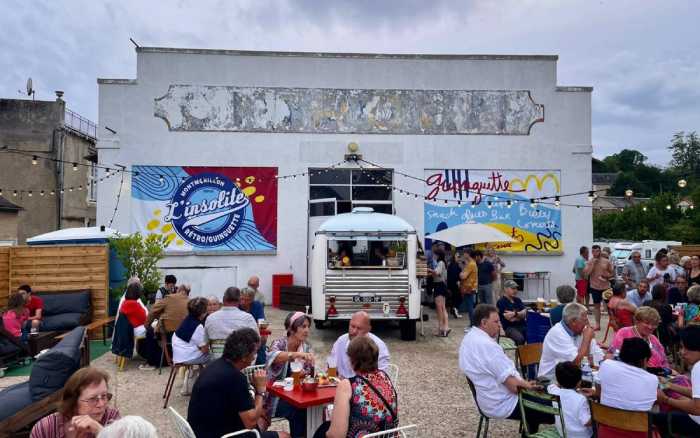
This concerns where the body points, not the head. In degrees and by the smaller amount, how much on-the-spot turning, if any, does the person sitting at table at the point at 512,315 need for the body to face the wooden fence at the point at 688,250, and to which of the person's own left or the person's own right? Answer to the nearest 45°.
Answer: approximately 90° to the person's own left

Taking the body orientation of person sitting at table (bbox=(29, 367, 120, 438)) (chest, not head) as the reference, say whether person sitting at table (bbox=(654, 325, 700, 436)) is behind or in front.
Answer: in front

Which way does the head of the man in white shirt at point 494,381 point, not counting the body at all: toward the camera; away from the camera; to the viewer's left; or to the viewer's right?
to the viewer's right

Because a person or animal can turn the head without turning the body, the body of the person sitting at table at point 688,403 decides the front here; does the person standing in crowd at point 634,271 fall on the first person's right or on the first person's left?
on the first person's right

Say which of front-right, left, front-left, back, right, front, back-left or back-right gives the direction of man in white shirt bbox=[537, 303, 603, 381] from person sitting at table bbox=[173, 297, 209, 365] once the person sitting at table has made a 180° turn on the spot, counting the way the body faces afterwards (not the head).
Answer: left

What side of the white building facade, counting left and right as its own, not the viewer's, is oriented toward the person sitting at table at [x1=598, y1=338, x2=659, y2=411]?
front

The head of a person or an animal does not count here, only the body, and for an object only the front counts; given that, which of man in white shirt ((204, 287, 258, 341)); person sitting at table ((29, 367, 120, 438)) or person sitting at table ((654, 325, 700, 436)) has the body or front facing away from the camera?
the man in white shirt

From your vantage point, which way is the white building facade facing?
toward the camera

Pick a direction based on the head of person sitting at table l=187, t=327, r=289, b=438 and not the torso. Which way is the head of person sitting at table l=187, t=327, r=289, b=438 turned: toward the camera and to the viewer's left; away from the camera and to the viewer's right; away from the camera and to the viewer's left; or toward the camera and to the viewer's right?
away from the camera and to the viewer's right

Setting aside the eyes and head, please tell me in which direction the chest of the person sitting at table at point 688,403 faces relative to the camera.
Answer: to the viewer's left

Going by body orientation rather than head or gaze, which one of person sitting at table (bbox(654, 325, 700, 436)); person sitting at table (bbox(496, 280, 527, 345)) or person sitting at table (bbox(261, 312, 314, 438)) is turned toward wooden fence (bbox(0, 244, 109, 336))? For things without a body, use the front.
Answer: person sitting at table (bbox(654, 325, 700, 436))

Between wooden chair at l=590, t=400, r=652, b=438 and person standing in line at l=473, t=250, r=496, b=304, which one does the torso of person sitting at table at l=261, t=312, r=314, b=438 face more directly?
the wooden chair

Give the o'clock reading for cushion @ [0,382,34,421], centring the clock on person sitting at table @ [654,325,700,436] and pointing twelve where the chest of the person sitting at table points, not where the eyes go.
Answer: The cushion is roughly at 11 o'clock from the person sitting at table.

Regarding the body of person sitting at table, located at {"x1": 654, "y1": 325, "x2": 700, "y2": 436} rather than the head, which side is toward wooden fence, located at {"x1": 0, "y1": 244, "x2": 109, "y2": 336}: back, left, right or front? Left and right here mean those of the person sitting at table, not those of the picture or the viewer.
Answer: front

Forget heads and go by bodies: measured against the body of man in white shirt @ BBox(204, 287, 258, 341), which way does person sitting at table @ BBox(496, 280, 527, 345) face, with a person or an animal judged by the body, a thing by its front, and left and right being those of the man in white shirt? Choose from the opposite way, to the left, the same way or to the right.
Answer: the opposite way

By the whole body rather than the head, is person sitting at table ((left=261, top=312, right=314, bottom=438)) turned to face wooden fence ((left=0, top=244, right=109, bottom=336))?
no

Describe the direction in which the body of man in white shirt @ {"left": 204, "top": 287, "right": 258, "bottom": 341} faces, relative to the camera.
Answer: away from the camera

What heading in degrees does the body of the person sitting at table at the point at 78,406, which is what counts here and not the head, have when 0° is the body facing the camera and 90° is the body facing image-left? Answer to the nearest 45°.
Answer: approximately 315°
